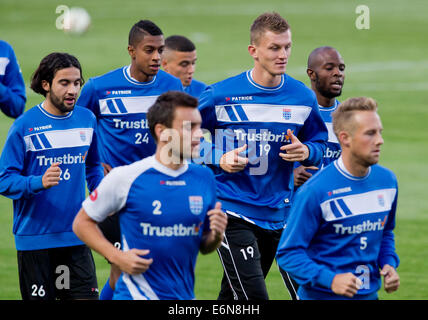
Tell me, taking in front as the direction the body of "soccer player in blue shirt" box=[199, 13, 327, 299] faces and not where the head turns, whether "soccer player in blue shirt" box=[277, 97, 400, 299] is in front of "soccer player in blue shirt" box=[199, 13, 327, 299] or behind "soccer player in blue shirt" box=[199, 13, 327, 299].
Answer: in front

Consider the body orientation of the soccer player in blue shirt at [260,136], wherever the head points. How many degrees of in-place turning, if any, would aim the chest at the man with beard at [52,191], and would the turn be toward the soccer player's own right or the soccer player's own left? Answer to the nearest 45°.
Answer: approximately 135° to the soccer player's own right

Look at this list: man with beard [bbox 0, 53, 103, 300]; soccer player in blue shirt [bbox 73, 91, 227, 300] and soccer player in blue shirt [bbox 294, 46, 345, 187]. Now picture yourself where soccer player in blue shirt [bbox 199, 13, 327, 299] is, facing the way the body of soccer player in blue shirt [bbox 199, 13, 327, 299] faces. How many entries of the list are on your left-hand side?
1

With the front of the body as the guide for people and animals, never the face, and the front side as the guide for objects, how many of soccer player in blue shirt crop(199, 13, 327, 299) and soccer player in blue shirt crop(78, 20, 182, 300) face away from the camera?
0

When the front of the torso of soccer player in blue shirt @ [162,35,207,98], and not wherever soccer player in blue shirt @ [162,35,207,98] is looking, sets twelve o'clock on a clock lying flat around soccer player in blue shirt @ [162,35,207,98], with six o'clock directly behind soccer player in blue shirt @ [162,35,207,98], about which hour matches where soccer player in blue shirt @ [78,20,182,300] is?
soccer player in blue shirt @ [78,20,182,300] is roughly at 2 o'clock from soccer player in blue shirt @ [162,35,207,98].

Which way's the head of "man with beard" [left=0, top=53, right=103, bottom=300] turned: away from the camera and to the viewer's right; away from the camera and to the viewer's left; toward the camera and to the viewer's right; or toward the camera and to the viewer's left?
toward the camera and to the viewer's right

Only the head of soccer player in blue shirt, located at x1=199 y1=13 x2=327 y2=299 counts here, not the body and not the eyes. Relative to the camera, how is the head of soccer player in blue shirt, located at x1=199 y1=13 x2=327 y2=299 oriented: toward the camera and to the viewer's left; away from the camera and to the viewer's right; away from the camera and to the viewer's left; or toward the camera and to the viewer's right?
toward the camera and to the viewer's right

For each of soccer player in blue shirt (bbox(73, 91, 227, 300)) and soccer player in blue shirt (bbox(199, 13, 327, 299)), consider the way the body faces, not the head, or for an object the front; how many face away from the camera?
0

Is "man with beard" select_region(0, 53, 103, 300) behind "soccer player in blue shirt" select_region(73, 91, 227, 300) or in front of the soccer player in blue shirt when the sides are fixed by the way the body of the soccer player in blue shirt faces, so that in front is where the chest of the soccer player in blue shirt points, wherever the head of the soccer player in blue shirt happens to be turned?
behind
